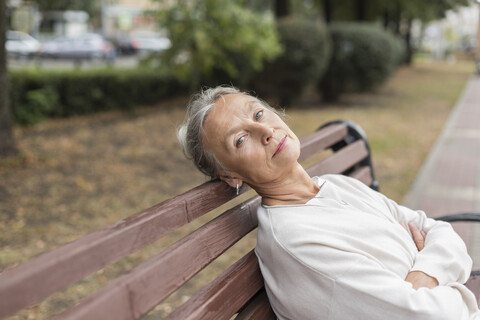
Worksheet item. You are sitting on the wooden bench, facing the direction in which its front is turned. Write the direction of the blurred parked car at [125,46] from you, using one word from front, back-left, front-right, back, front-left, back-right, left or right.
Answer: back-left

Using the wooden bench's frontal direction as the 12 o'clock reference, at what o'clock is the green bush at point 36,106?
The green bush is roughly at 7 o'clock from the wooden bench.

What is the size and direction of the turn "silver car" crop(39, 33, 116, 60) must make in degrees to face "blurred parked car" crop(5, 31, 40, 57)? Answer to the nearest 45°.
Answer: approximately 45° to its right

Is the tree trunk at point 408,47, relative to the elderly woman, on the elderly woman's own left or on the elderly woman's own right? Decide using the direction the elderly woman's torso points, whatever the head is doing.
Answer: on the elderly woman's own left

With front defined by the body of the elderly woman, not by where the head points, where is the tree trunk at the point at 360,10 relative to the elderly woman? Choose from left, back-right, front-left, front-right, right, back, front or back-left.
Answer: back-left

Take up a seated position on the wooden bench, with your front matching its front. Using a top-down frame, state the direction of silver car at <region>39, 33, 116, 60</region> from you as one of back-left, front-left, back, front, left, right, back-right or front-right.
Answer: back-left

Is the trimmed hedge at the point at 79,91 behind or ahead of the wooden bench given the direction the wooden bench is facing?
behind

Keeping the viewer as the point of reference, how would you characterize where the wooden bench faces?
facing the viewer and to the right of the viewer

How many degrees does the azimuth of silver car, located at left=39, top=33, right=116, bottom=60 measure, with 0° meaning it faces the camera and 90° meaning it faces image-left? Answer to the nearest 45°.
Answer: approximately 90°

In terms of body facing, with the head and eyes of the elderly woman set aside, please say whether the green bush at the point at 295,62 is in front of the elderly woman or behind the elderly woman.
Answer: behind
